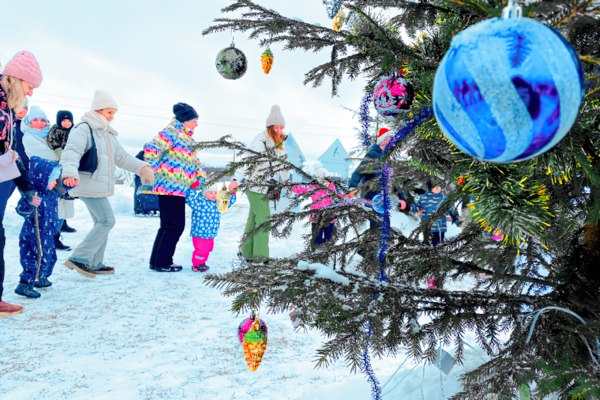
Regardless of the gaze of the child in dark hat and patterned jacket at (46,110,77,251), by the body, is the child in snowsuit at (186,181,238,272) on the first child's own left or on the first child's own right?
on the first child's own right

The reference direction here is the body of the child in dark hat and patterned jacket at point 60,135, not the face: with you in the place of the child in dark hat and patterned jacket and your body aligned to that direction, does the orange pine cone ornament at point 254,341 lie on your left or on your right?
on your right
